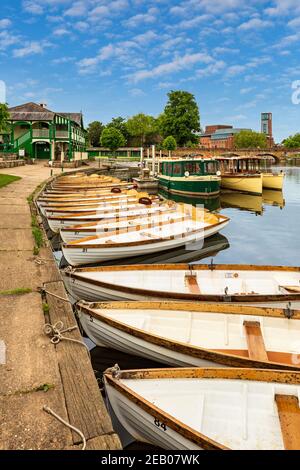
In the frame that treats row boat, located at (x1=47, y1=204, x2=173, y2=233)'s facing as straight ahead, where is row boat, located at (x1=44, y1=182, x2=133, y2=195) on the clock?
row boat, located at (x1=44, y1=182, x2=133, y2=195) is roughly at 3 o'clock from row boat, located at (x1=47, y1=204, x2=173, y2=233).

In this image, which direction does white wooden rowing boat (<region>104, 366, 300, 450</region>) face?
to the viewer's left

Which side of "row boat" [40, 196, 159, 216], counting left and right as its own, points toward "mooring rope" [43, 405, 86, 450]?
left

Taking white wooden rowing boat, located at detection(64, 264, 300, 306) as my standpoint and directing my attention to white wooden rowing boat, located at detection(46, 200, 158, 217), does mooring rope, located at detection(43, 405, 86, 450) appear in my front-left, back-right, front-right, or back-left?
back-left

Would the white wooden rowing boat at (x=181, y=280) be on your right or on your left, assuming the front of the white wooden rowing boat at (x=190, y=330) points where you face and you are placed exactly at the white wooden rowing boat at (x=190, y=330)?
on your right

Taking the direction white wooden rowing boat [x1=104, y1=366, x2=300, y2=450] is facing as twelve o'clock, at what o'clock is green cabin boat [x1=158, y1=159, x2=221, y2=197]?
The green cabin boat is roughly at 3 o'clock from the white wooden rowing boat.

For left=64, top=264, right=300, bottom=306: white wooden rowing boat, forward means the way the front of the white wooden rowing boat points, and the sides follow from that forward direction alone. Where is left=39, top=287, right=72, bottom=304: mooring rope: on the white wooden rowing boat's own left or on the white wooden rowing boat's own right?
on the white wooden rowing boat's own left

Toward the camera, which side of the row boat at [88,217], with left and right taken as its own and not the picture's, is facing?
left

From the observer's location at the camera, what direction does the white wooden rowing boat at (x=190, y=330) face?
facing to the left of the viewer

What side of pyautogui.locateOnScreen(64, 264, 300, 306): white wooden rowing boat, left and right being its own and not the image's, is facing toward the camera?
left

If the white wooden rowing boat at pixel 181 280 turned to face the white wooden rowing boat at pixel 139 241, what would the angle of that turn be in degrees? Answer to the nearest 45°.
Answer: approximately 90° to its right

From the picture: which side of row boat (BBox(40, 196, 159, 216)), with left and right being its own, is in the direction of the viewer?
left
